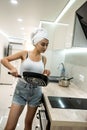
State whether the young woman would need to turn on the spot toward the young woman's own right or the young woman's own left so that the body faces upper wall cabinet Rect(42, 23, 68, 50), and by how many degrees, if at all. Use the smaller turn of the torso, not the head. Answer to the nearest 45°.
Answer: approximately 135° to the young woman's own left

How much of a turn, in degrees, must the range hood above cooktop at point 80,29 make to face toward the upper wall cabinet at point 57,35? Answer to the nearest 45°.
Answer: approximately 90° to its right

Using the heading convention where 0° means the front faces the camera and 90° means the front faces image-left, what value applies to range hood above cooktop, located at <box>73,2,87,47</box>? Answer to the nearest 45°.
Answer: approximately 90°

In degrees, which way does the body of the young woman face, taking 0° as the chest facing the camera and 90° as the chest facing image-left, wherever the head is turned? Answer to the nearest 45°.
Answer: approximately 315°
